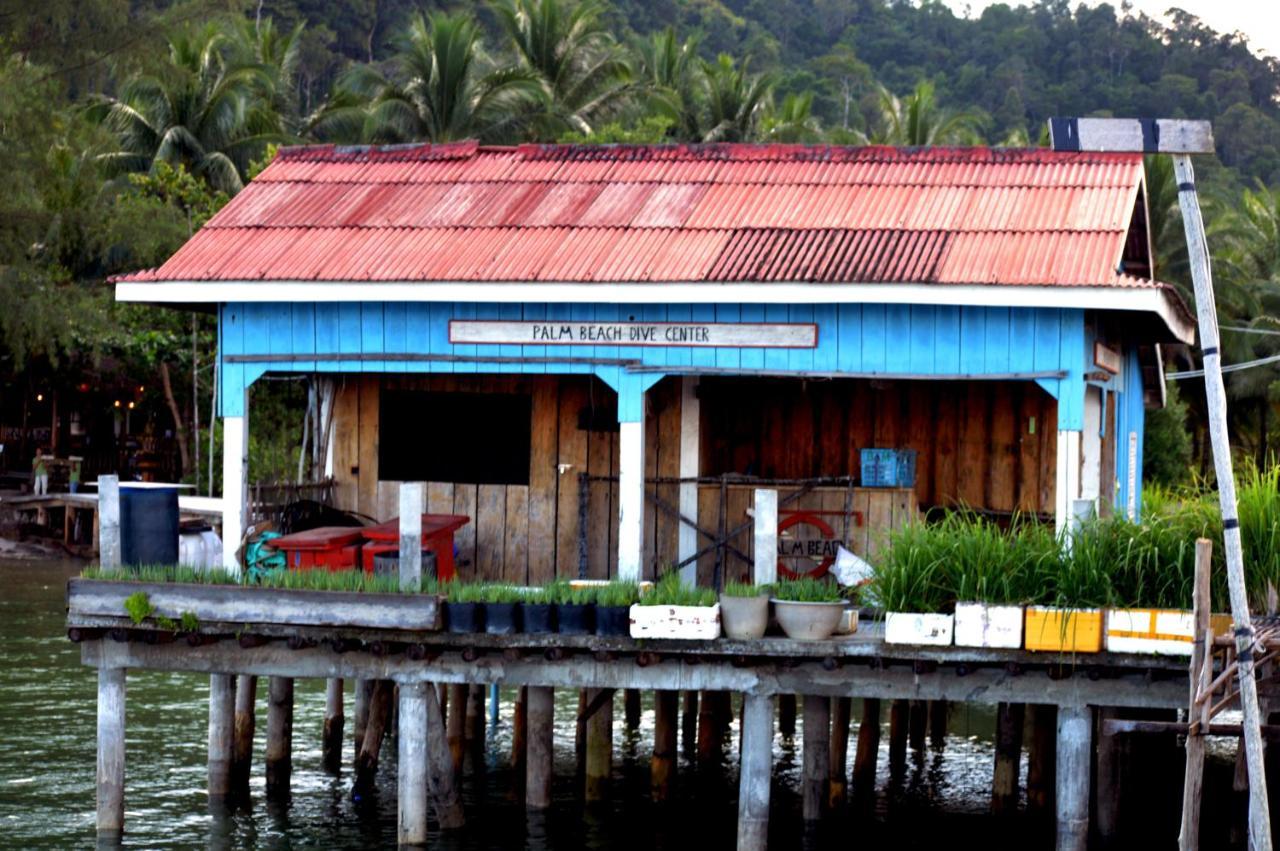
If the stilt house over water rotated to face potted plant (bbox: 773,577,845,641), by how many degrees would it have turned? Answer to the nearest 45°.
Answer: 0° — it already faces it

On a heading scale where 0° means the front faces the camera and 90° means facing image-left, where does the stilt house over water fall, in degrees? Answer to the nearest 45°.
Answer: approximately 0°

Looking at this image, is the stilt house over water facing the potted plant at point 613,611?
yes

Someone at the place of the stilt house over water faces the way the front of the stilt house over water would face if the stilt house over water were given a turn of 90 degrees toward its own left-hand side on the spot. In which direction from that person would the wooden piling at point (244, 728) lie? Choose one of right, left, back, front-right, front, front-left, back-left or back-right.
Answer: back

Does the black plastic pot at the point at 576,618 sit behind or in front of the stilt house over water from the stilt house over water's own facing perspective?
in front

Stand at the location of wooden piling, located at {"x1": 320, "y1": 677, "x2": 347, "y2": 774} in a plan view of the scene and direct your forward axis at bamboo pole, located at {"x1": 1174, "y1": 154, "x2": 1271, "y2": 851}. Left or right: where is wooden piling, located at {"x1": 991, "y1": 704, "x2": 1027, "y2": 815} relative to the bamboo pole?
left

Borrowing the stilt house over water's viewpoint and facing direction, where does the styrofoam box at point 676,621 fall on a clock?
The styrofoam box is roughly at 12 o'clock from the stilt house over water.
